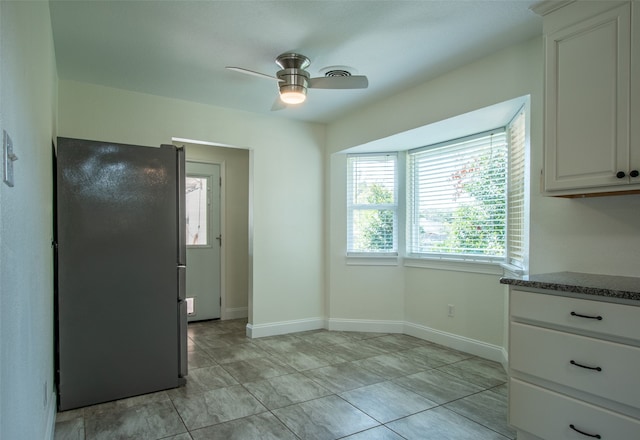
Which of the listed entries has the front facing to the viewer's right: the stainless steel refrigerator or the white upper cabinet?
the stainless steel refrigerator

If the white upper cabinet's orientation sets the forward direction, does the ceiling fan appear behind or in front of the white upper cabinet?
in front

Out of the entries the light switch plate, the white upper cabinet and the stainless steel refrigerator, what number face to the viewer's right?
2

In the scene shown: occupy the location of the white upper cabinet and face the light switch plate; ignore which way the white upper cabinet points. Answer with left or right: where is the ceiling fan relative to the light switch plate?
right

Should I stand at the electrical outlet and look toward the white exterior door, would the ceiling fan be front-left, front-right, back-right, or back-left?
front-left

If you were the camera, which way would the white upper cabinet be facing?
facing the viewer and to the left of the viewer

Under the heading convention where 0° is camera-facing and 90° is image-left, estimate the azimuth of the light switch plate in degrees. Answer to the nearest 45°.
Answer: approximately 270°

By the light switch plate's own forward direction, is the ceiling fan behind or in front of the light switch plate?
in front

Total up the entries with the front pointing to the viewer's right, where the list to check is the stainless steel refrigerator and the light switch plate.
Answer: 2

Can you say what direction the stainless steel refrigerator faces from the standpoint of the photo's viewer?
facing to the right of the viewer

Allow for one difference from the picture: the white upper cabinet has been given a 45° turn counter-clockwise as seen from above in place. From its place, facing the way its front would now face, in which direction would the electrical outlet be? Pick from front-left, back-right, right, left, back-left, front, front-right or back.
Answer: back-right

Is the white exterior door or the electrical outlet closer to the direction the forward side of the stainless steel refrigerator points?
the electrical outlet

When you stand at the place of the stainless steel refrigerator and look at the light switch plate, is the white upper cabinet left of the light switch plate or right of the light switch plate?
left

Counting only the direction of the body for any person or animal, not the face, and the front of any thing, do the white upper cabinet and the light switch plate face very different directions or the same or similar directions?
very different directions

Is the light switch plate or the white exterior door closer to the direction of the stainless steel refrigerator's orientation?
the white exterior door

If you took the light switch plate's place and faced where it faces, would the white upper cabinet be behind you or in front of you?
in front
